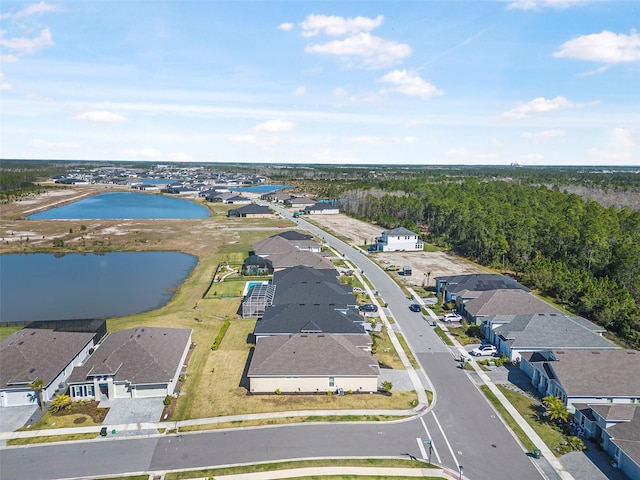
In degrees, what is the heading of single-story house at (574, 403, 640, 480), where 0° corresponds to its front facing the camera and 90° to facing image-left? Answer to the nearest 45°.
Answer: approximately 45°

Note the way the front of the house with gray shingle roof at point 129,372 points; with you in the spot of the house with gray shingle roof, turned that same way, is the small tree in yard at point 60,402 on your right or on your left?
on your right

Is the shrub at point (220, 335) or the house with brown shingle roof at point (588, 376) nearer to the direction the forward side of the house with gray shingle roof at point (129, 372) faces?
the house with brown shingle roof

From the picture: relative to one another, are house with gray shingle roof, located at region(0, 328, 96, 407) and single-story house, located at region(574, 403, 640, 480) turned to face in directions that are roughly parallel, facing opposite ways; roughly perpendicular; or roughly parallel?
roughly perpendicular

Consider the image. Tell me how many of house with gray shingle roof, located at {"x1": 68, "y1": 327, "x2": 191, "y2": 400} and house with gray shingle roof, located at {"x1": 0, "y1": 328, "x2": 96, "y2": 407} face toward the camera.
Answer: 2

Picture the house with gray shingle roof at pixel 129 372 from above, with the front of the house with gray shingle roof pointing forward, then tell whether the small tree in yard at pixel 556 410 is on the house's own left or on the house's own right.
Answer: on the house's own left

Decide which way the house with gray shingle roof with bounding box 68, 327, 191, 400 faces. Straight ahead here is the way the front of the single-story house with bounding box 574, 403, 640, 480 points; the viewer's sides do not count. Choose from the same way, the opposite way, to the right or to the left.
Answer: to the left

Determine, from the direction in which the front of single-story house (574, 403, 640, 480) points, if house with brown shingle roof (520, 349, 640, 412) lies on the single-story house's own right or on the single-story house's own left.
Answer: on the single-story house's own right

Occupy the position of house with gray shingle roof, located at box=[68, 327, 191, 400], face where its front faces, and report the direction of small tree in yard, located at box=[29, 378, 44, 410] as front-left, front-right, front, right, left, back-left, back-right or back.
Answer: right

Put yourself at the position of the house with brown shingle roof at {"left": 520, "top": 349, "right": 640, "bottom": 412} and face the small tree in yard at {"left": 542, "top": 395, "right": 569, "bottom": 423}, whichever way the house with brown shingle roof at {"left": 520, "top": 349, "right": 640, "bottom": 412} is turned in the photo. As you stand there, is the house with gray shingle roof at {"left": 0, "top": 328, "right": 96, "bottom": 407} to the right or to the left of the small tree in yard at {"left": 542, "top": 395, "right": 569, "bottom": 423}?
right

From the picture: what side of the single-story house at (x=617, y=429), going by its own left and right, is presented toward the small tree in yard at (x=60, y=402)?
front

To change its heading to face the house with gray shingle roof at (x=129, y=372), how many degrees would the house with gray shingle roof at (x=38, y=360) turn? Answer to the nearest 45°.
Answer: approximately 45° to its left

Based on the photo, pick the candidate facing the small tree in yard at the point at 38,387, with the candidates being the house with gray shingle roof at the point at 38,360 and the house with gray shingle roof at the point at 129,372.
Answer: the house with gray shingle roof at the point at 38,360
